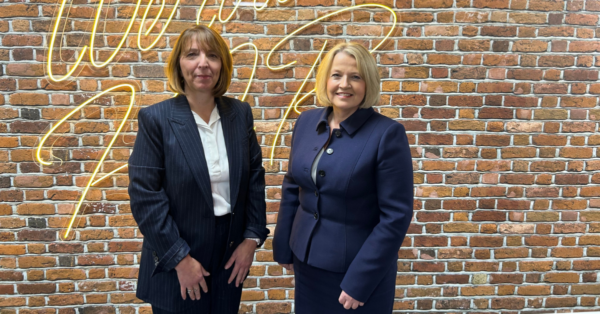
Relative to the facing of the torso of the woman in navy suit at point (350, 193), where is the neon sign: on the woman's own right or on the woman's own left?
on the woman's own right

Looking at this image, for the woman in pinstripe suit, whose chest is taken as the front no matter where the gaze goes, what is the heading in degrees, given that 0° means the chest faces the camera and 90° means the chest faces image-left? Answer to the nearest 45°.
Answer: approximately 315°

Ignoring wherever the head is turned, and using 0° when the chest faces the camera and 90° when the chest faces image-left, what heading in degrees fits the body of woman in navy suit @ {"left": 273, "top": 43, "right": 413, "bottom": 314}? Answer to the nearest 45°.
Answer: approximately 45°
